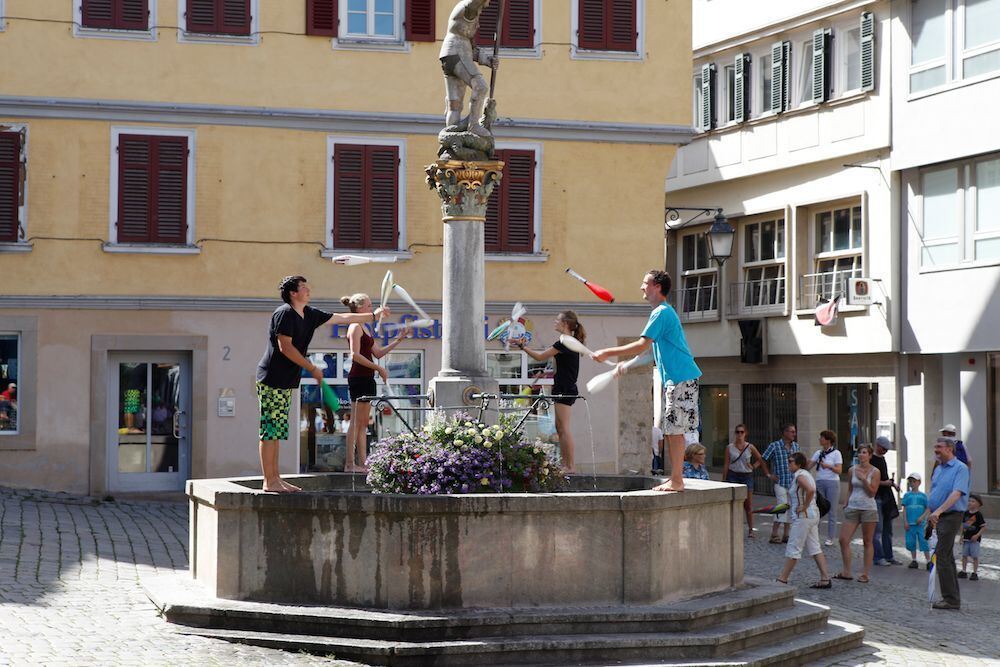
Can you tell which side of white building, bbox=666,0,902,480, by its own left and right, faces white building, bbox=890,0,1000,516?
left

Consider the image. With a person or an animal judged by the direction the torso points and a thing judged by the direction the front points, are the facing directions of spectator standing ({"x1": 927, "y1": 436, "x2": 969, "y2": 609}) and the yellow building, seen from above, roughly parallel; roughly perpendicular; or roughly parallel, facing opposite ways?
roughly perpendicular

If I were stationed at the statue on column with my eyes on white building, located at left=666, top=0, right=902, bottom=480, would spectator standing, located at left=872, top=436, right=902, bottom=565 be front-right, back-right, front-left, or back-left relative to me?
front-right

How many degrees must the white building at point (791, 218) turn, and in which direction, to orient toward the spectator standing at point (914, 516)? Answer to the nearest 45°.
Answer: approximately 45° to its left

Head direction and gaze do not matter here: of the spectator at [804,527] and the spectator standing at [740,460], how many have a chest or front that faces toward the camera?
1

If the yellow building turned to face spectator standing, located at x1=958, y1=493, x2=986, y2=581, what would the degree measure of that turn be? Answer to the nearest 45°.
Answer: approximately 45° to its left

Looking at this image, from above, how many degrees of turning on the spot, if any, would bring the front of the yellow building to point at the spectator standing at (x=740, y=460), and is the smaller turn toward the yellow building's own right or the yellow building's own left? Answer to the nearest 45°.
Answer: approximately 90° to the yellow building's own left

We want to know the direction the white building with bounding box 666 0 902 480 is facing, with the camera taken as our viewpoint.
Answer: facing the viewer and to the left of the viewer

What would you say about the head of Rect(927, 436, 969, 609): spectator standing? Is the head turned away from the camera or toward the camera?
toward the camera

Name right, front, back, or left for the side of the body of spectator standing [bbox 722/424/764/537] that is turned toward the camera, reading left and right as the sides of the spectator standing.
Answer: front

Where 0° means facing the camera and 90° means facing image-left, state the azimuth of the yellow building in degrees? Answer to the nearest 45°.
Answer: approximately 0°

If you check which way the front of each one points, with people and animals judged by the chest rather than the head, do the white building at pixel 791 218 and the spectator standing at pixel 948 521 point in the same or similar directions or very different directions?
same or similar directions

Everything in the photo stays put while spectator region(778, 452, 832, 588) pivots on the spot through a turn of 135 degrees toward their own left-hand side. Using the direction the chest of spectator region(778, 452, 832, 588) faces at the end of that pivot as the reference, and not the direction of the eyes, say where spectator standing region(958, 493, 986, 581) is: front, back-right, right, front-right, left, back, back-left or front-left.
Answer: left

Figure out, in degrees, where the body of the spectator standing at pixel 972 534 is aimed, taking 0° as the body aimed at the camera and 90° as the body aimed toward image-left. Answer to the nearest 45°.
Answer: approximately 45°

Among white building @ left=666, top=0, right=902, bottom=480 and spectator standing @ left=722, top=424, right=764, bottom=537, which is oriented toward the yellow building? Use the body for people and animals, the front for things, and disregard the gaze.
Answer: the white building

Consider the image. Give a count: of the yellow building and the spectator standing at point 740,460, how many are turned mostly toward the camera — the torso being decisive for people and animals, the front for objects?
2

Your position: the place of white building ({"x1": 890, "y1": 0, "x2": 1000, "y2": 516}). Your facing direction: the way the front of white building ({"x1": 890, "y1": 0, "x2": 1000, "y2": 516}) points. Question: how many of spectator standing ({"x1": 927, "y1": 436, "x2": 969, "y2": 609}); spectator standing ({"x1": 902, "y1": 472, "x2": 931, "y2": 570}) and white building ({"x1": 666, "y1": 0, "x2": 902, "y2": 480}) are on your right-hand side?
1
